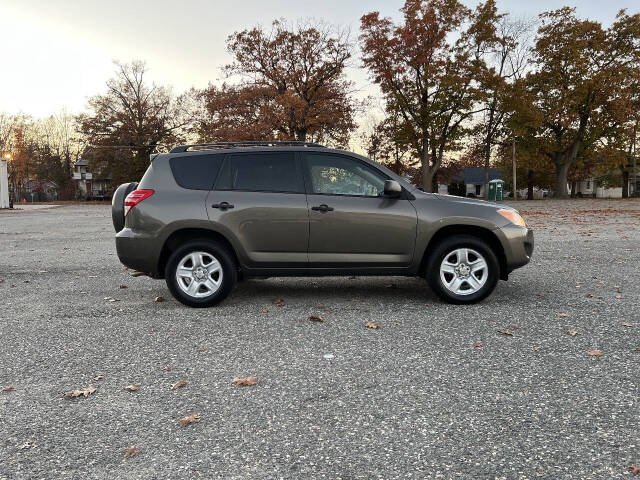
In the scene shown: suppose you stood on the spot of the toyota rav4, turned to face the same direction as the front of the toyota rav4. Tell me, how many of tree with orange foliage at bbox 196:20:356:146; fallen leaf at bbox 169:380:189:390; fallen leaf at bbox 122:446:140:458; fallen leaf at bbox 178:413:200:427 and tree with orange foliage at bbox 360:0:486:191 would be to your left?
2

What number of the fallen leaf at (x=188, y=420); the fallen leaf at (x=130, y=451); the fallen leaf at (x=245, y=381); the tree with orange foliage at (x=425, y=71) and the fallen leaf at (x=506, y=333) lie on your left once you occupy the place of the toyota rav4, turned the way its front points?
1

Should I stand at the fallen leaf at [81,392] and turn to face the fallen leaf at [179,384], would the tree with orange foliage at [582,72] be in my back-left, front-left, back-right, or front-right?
front-left

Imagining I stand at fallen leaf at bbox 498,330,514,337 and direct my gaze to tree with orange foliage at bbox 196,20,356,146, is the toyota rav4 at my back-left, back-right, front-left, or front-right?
front-left

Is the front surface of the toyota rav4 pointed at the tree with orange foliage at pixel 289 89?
no

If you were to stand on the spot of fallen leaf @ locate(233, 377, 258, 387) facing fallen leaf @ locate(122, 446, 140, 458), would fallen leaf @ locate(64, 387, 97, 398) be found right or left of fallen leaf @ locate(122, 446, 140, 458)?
right

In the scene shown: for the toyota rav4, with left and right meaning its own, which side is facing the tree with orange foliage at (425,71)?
left

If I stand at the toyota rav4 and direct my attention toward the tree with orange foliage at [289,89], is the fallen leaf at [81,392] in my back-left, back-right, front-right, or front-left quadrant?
back-left

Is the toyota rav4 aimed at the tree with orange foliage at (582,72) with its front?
no

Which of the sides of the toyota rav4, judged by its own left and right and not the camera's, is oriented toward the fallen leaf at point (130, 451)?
right

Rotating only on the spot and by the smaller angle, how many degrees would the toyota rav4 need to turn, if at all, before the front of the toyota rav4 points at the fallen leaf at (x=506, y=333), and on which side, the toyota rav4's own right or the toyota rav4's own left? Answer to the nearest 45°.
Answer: approximately 45° to the toyota rav4's own right

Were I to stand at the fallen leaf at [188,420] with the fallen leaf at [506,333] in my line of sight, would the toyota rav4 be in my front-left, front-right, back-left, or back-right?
front-left

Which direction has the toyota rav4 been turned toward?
to the viewer's right

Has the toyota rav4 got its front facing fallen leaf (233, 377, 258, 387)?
no

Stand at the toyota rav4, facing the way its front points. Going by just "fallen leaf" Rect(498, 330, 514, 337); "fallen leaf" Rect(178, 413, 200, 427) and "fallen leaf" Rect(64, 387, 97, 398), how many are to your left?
0

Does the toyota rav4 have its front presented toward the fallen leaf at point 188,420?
no

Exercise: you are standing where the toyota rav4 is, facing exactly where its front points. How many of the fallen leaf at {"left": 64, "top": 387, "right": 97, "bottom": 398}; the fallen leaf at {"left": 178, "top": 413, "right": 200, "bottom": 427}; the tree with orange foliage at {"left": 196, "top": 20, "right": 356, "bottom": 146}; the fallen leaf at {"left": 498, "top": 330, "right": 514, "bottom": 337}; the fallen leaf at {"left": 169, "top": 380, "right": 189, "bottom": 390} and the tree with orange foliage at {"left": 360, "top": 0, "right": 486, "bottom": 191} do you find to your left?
2

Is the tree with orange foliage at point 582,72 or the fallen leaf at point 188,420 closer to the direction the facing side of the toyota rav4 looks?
the tree with orange foliage

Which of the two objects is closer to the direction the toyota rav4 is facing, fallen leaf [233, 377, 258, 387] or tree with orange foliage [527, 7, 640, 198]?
the tree with orange foliage
